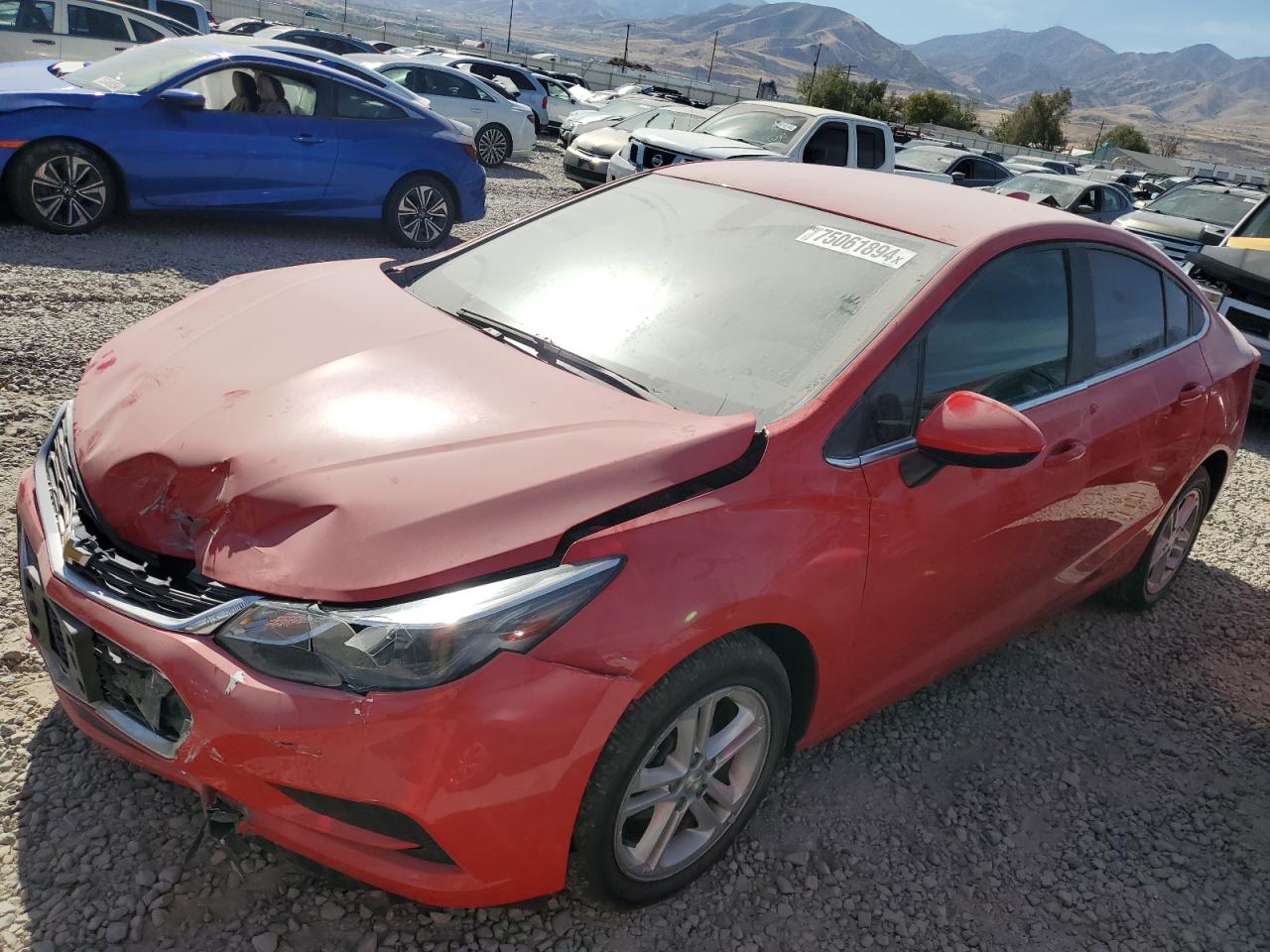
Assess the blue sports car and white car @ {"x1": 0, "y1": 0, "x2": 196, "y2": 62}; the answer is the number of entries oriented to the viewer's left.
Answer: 2

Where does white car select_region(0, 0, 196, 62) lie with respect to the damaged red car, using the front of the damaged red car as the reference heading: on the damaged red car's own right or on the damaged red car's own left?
on the damaged red car's own right

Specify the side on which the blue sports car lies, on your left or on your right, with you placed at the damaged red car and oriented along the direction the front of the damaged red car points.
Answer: on your right

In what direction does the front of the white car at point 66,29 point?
to the viewer's left

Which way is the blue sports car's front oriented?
to the viewer's left

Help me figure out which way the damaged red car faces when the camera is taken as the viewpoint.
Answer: facing the viewer and to the left of the viewer

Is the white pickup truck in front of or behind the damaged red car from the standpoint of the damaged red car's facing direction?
behind

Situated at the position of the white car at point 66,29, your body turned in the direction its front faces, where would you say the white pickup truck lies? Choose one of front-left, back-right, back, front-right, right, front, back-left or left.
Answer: back-left

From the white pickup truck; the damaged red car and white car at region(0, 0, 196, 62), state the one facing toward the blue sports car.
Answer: the white pickup truck

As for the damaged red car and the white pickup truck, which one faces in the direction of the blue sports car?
the white pickup truck

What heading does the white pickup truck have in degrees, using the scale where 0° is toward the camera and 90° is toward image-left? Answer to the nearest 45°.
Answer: approximately 45°

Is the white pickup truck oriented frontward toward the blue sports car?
yes

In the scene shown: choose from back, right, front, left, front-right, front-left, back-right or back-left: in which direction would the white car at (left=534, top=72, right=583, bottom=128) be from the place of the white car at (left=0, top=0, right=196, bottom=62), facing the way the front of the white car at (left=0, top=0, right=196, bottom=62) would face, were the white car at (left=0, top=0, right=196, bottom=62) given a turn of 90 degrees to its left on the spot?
back-left

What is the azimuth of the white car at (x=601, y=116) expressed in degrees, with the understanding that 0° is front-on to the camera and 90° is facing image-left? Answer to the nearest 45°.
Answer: approximately 45°
